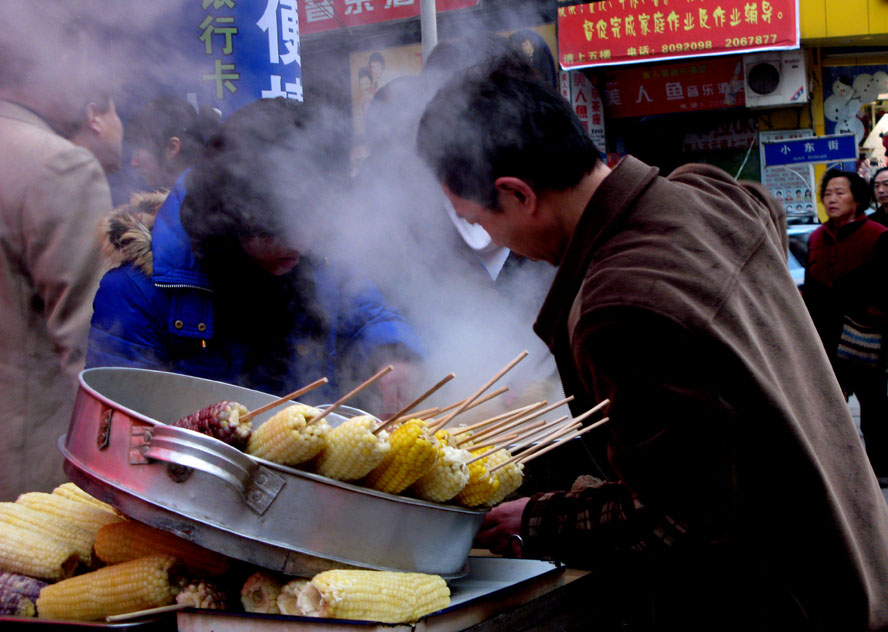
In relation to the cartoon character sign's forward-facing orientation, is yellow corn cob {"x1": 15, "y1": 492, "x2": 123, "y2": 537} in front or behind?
in front

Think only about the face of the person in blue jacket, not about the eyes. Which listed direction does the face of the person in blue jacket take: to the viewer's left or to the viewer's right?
to the viewer's right

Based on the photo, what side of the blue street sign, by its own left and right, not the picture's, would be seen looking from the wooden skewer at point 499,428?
front

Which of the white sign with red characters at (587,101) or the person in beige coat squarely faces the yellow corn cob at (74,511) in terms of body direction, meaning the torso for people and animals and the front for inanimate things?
the white sign with red characters

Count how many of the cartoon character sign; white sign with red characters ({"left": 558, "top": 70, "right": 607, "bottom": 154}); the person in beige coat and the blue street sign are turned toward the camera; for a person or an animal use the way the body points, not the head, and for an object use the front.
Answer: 3

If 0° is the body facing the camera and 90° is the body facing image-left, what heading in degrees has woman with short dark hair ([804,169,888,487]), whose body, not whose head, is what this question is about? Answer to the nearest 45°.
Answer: approximately 45°

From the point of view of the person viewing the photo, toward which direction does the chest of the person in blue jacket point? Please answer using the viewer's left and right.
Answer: facing the viewer and to the right of the viewer

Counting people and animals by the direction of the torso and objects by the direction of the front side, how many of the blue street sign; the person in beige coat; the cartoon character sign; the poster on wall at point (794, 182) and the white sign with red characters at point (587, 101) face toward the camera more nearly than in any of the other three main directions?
4
